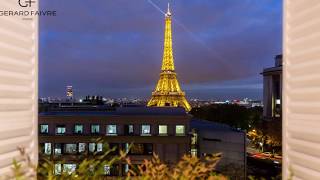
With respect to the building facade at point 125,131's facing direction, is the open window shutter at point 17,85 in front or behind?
in front

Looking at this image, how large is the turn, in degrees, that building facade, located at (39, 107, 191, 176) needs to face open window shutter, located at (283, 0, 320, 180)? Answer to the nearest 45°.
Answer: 0° — it already faces it

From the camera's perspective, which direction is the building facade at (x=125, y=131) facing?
toward the camera
